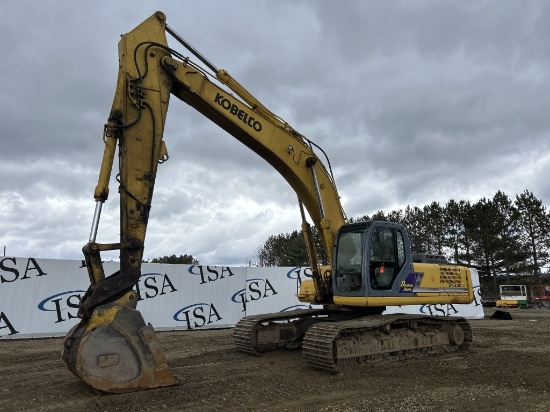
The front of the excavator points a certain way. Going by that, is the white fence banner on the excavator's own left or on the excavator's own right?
on the excavator's own right

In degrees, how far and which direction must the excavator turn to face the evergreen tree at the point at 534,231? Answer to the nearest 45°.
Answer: approximately 180°

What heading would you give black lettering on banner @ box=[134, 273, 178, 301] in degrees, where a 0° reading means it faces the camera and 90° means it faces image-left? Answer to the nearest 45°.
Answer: approximately 0°

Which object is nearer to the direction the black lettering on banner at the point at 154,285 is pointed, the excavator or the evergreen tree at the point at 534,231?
the excavator
